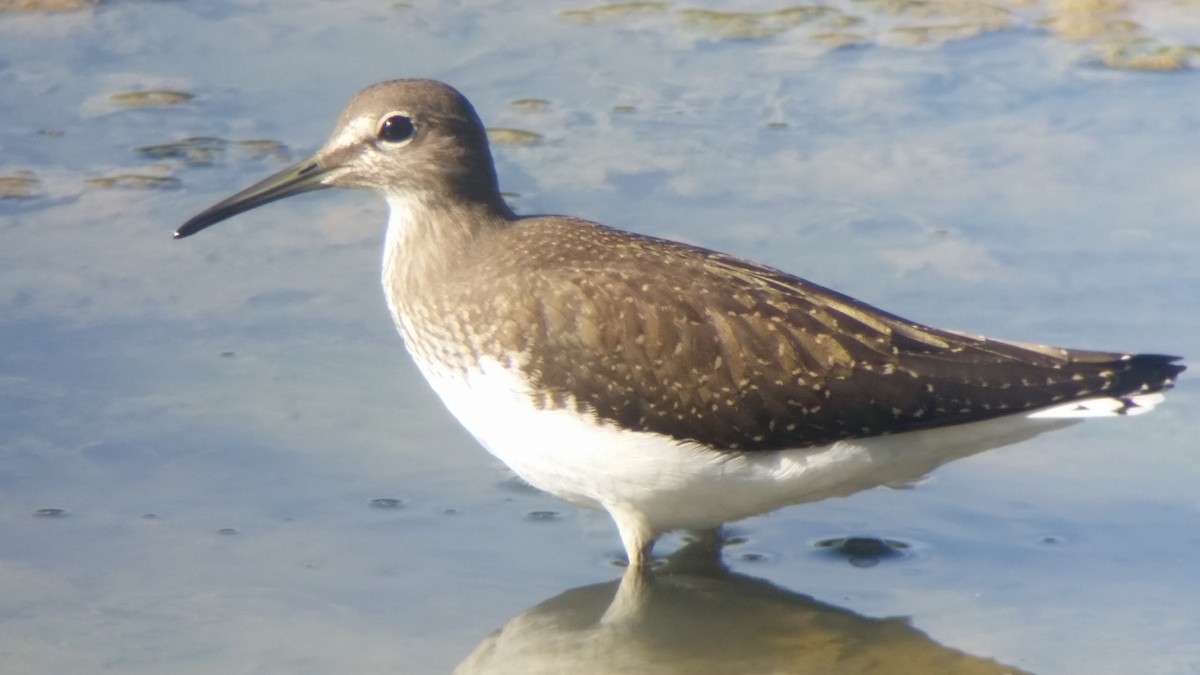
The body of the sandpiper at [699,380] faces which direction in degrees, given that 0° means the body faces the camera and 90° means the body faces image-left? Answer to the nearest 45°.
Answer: approximately 90°
